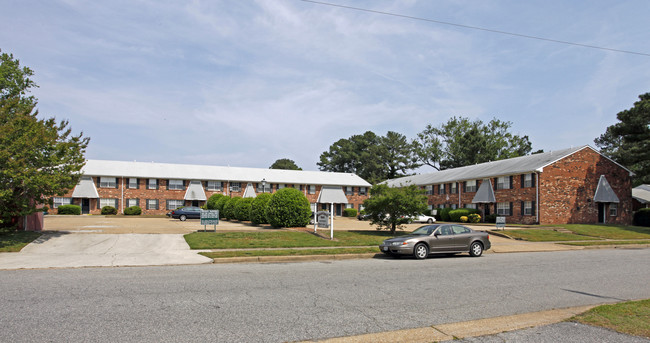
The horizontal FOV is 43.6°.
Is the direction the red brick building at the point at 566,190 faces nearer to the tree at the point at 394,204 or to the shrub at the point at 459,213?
the tree

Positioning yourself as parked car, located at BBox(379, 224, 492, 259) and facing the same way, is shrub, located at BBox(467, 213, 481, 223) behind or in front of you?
behind

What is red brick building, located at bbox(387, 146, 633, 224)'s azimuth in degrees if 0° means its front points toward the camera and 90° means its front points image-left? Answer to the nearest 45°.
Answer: approximately 45°

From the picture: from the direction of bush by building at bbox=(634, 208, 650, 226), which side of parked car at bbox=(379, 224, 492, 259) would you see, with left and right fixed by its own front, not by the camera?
back

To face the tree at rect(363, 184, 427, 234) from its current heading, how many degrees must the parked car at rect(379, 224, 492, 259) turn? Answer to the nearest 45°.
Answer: approximately 135° to its right

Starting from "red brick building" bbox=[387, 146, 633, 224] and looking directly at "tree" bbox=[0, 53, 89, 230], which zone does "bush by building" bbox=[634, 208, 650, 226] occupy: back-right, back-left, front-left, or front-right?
back-left

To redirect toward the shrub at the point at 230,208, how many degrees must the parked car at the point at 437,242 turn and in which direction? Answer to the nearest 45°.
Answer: approximately 90° to its right

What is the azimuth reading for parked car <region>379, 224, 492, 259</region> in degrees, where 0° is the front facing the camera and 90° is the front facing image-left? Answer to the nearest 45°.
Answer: approximately 45°
